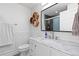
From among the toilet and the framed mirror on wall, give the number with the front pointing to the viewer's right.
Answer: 0

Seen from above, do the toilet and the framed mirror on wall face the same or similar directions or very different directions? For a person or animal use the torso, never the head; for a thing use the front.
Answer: same or similar directions

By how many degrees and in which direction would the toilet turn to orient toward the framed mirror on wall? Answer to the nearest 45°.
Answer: approximately 90° to its left

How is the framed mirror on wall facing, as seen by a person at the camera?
facing the viewer and to the left of the viewer

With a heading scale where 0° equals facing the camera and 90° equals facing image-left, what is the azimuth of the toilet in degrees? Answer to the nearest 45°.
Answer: approximately 45°

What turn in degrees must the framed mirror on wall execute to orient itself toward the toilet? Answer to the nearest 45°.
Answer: approximately 45° to its right
